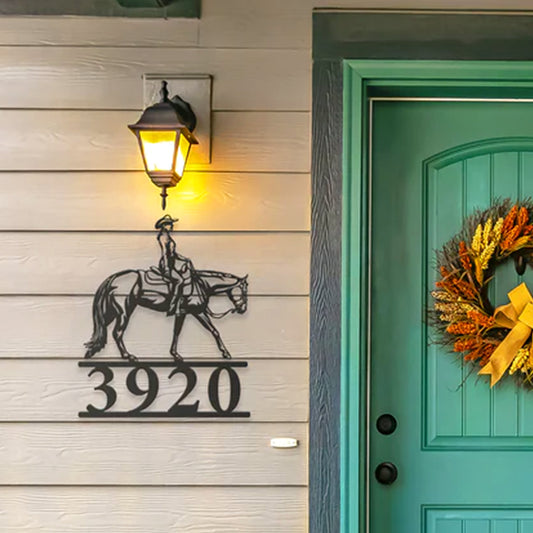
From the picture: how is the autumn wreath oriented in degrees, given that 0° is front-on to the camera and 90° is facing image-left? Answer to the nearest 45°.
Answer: approximately 0°

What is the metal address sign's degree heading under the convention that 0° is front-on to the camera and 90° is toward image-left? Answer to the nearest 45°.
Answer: approximately 0°

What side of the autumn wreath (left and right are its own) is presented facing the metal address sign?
right

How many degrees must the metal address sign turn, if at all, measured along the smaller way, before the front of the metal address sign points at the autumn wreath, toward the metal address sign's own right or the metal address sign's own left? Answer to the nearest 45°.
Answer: approximately 90° to the metal address sign's own left
